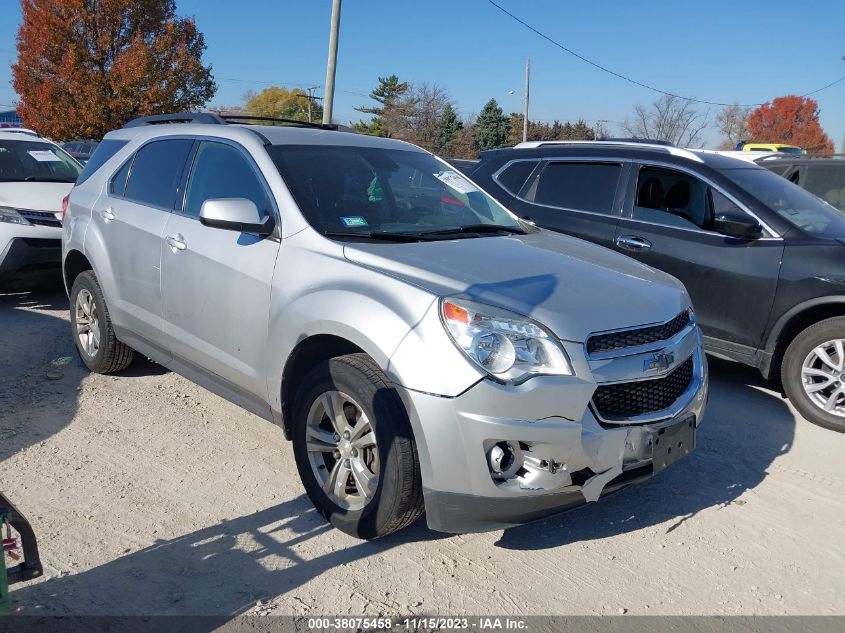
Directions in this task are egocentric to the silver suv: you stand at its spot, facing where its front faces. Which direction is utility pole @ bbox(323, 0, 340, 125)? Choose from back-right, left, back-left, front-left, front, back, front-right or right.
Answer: back-left

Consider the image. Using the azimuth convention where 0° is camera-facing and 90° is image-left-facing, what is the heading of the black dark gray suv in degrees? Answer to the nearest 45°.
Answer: approximately 315°

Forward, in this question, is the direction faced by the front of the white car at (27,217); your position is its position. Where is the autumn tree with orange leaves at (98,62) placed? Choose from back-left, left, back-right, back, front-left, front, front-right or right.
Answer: back-left

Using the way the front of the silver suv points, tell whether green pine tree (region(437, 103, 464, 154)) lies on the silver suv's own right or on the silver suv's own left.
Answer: on the silver suv's own left

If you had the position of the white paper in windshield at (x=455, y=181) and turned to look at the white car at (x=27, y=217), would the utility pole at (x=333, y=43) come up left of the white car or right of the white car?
right

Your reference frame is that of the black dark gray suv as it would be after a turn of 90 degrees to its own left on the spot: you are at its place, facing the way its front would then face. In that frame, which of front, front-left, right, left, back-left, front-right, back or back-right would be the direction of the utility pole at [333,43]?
left

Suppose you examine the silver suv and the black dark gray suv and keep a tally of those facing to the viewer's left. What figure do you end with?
0

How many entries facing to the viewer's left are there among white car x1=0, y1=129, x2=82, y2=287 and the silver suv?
0

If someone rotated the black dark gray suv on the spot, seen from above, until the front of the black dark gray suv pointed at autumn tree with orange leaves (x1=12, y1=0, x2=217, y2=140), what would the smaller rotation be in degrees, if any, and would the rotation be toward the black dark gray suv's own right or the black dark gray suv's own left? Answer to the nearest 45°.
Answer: approximately 180°

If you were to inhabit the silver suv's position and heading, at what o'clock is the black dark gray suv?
The black dark gray suv is roughly at 9 o'clock from the silver suv.

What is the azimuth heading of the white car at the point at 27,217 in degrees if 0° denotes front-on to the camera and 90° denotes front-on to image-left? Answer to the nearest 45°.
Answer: approximately 315°

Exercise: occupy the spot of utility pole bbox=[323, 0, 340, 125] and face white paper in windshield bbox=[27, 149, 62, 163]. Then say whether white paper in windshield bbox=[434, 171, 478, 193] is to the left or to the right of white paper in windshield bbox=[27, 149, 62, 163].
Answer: left
